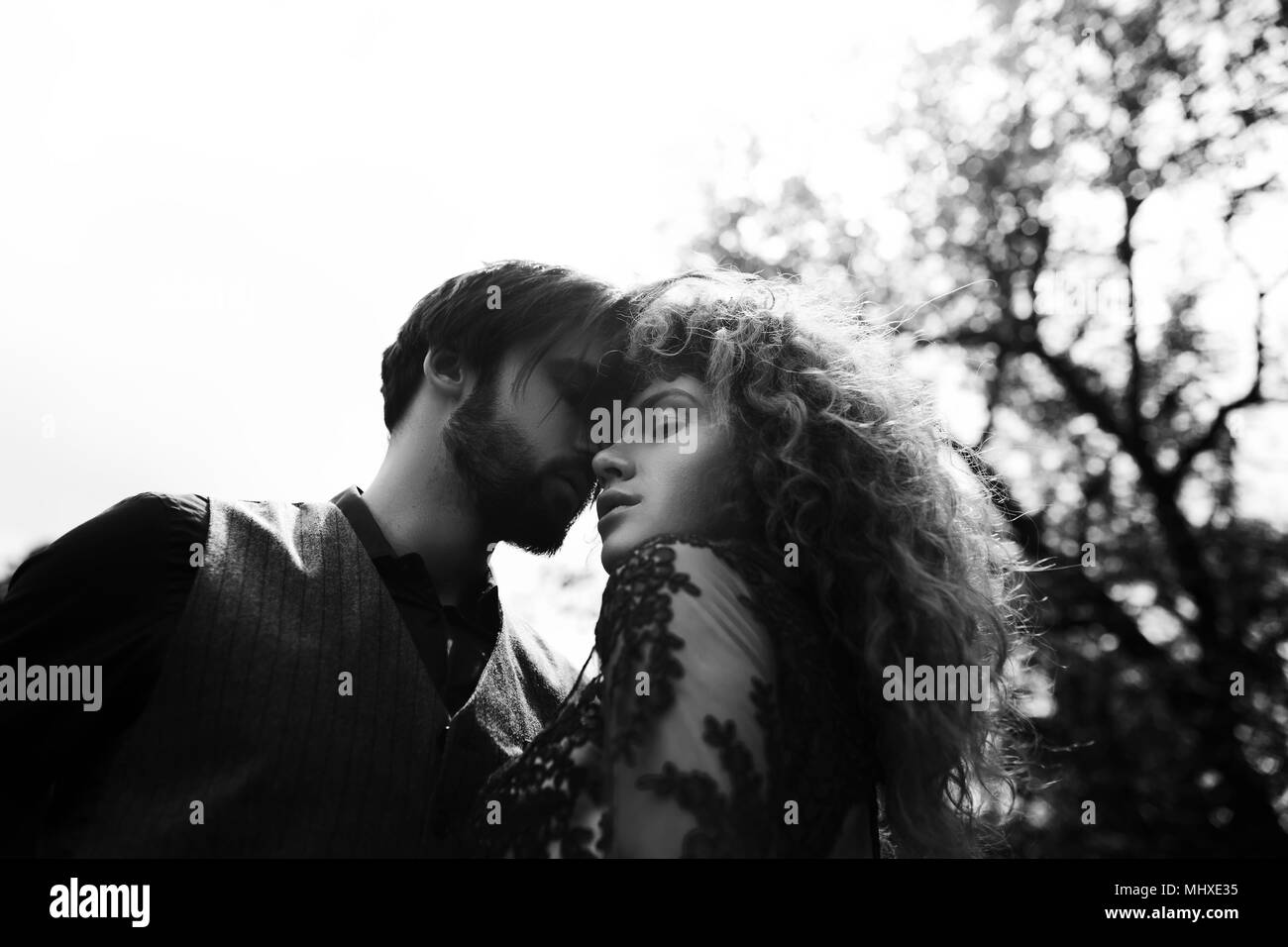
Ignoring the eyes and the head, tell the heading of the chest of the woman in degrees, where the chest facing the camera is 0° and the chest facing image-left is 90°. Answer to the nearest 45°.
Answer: approximately 90°

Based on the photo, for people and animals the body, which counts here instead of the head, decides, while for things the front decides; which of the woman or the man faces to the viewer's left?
the woman

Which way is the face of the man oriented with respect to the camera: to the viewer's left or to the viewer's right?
to the viewer's right

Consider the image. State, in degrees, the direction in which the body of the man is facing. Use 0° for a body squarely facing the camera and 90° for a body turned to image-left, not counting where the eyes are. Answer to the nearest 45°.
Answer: approximately 315°

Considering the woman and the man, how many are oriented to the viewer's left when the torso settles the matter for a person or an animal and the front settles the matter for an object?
1
